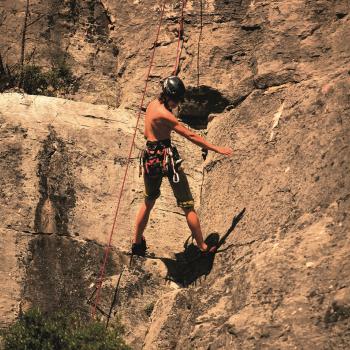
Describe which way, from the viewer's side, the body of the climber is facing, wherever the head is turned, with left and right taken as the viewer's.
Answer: facing away from the viewer and to the right of the viewer

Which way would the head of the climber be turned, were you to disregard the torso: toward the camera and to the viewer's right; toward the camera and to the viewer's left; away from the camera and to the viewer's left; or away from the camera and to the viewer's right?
away from the camera and to the viewer's right
